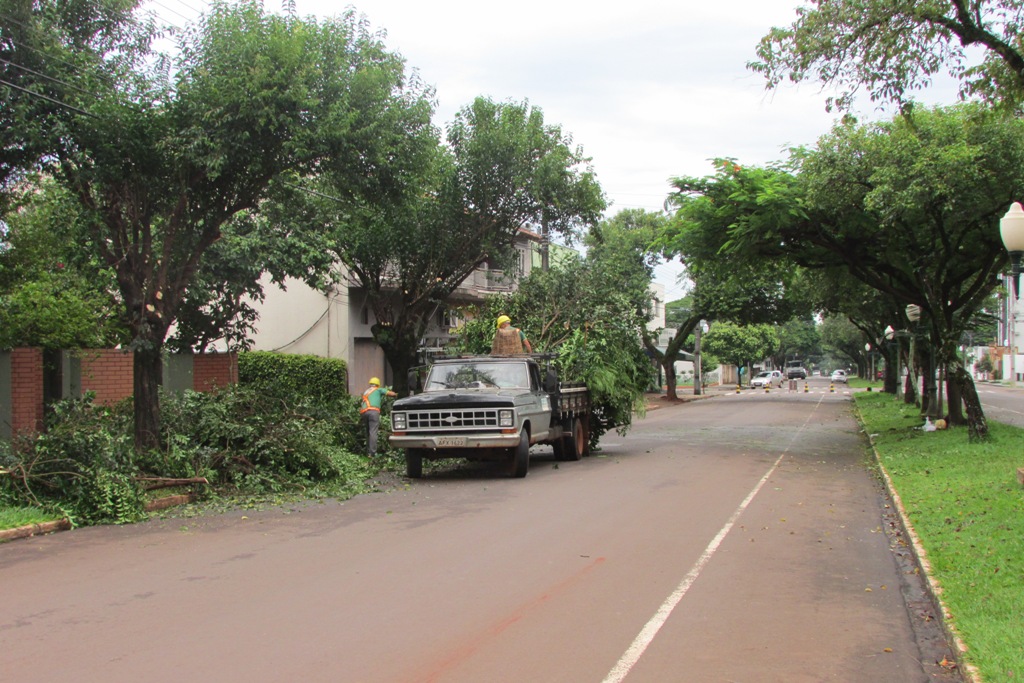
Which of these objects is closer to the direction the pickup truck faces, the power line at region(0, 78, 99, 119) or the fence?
the power line

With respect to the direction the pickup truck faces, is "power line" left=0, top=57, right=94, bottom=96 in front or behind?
in front

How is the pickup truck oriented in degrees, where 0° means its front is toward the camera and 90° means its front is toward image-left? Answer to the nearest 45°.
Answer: approximately 45°

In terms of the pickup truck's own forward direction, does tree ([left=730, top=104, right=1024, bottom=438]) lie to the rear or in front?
to the rear

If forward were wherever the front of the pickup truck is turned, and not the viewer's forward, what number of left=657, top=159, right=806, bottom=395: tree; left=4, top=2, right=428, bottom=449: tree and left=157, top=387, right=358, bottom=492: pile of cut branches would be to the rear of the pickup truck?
1

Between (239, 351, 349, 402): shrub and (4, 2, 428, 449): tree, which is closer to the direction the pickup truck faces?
the tree

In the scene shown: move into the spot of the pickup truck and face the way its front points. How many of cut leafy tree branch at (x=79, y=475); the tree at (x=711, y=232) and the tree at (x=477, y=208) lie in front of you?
1

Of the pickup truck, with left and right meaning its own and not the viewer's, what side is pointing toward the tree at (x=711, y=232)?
back

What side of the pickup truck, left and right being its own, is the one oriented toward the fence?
right

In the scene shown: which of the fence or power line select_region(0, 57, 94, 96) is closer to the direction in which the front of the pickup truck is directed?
the power line

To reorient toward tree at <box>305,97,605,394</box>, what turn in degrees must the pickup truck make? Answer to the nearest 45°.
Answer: approximately 135° to its right

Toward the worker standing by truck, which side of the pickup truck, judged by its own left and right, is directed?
right
